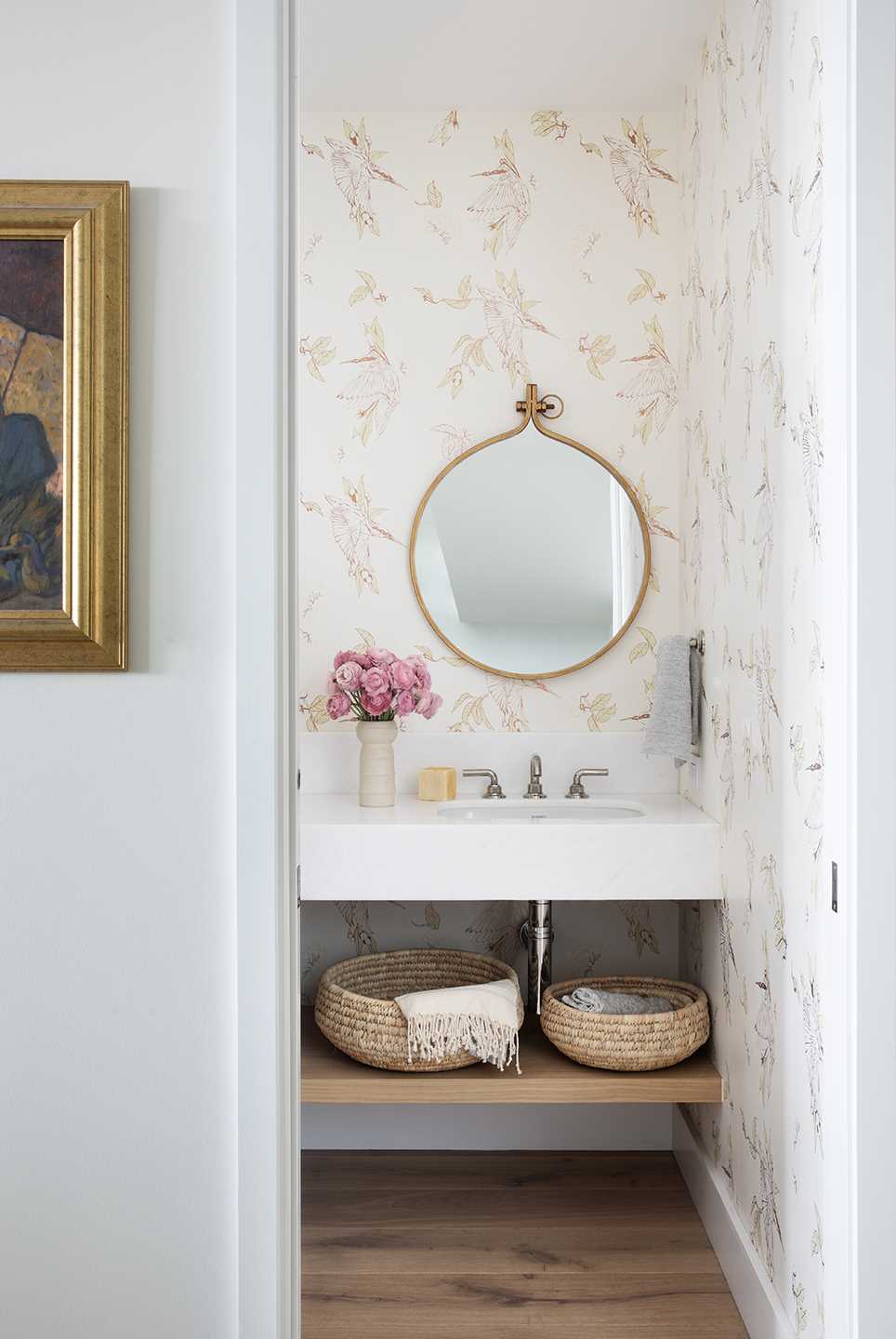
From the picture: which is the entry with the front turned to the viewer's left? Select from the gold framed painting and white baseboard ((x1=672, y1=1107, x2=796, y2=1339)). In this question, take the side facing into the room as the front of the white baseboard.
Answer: the white baseboard

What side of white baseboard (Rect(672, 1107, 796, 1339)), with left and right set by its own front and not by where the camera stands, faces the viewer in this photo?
left

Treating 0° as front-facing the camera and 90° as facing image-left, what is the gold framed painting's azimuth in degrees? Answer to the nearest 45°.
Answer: approximately 0°

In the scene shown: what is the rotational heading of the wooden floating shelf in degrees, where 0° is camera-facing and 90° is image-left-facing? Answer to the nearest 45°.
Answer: approximately 0°
